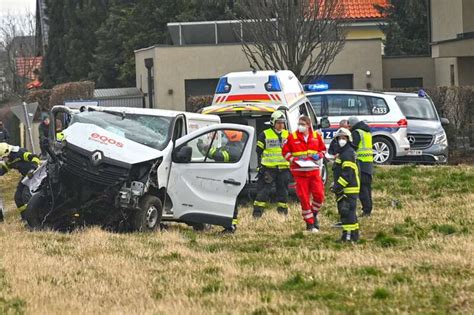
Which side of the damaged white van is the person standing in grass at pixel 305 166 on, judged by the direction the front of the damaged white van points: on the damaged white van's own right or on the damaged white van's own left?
on the damaged white van's own left

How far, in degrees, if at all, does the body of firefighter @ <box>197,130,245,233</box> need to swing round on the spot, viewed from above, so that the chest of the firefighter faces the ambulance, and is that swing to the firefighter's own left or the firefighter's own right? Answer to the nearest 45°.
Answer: approximately 90° to the firefighter's own right

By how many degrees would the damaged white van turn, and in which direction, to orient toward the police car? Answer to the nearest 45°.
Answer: approximately 180°

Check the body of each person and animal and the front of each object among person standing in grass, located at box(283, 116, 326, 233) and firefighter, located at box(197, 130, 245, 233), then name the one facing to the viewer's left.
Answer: the firefighter

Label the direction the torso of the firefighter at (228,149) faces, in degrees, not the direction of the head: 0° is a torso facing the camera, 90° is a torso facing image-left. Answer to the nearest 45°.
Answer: approximately 90°
